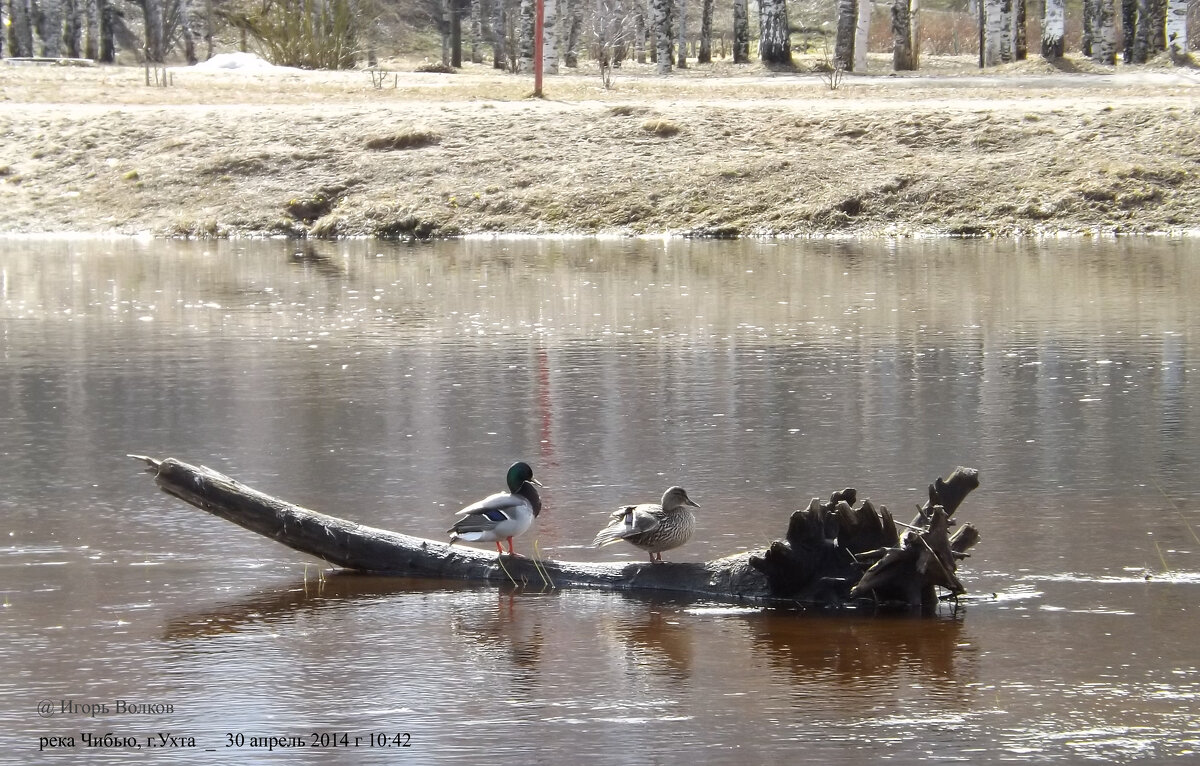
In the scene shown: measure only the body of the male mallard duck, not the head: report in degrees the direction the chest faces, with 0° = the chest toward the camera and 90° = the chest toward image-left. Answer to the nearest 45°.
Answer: approximately 270°

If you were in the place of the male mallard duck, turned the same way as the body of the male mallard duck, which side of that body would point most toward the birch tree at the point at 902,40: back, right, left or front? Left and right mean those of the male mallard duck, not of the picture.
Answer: left
